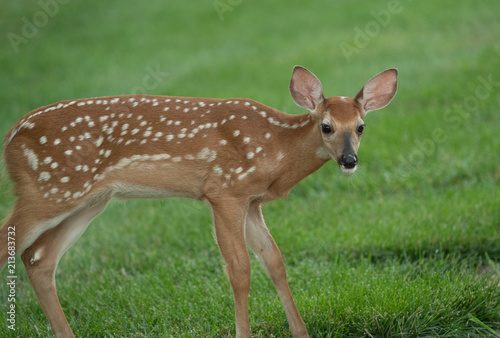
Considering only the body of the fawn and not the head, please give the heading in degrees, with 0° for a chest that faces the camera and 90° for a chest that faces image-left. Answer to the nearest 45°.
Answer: approximately 270°
